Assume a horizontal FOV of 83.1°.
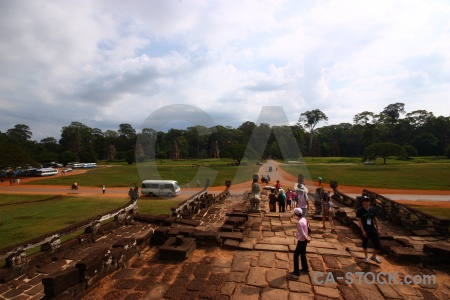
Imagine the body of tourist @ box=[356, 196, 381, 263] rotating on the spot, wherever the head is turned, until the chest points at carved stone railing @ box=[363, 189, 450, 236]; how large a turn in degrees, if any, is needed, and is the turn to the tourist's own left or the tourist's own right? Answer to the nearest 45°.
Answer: approximately 180°

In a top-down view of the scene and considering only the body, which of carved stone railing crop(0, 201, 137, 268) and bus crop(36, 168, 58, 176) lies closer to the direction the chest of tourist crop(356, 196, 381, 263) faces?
the carved stone railing

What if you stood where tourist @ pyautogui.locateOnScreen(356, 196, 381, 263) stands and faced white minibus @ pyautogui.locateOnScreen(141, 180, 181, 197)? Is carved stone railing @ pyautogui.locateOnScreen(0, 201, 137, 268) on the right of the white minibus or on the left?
left

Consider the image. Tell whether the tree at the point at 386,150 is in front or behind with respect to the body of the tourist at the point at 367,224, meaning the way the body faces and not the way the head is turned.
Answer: behind

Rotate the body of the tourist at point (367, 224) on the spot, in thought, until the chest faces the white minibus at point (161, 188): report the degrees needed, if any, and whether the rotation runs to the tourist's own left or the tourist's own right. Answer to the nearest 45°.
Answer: approximately 135° to the tourist's own right

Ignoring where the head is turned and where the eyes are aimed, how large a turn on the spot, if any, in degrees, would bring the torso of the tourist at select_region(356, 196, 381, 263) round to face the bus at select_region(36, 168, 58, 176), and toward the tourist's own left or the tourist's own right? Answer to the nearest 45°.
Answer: approximately 90° to the tourist's own right

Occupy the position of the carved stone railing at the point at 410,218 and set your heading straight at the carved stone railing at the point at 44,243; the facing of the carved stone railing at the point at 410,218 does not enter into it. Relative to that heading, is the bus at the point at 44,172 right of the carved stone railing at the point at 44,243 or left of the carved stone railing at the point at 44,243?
right

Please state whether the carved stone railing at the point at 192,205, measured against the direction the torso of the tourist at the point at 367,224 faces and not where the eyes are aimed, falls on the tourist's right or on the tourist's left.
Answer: on the tourist's right

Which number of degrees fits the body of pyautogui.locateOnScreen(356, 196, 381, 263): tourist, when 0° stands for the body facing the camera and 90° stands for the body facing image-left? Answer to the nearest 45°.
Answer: approximately 0°
